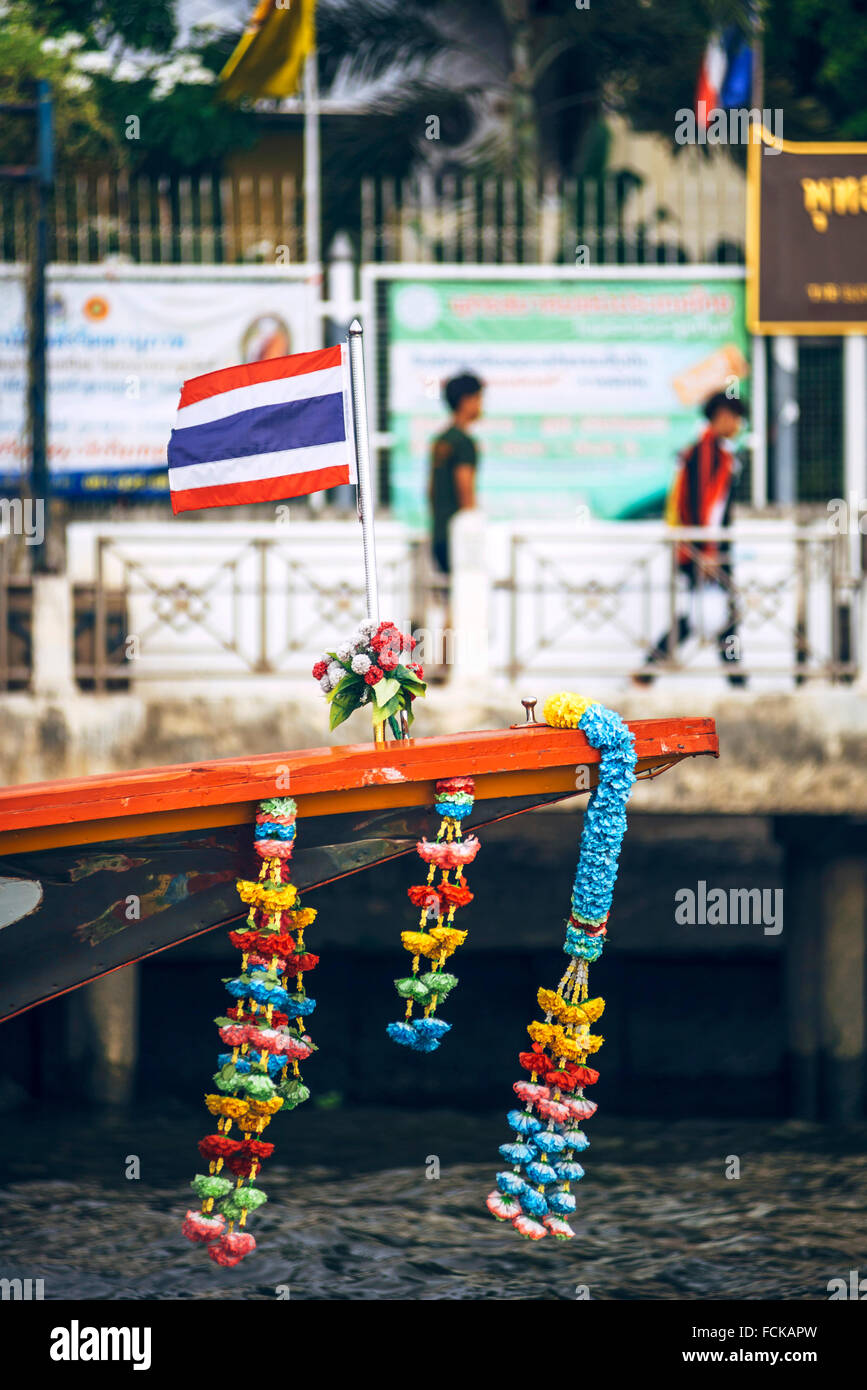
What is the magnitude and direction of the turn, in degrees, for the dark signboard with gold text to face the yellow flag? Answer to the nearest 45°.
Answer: approximately 90° to its right

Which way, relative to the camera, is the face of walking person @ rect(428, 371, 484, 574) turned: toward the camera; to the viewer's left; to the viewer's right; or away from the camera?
to the viewer's right

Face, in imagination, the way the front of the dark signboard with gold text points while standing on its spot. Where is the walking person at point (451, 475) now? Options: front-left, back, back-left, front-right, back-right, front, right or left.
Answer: front-right

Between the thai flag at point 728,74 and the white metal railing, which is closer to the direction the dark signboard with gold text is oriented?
the white metal railing

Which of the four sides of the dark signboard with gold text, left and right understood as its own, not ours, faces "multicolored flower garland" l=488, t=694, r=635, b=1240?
front

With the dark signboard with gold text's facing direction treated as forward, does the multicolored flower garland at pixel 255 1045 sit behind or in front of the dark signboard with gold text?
in front
